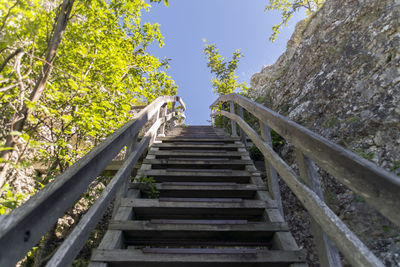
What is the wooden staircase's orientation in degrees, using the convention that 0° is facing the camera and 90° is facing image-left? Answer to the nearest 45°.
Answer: approximately 0°

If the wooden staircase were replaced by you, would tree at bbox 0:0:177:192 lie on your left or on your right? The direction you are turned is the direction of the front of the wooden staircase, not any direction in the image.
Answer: on your right
